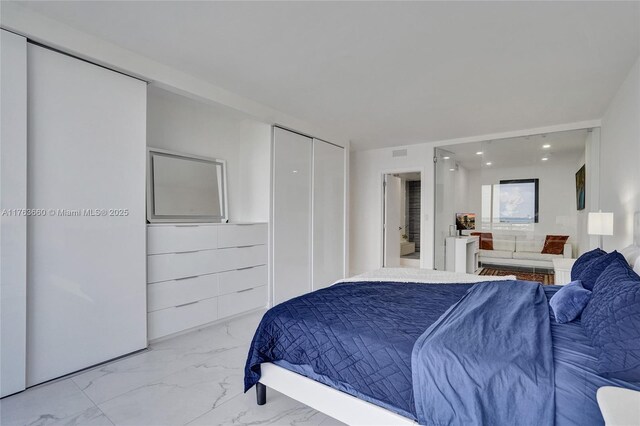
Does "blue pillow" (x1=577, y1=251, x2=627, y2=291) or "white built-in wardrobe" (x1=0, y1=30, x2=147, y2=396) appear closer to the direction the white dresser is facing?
the blue pillow

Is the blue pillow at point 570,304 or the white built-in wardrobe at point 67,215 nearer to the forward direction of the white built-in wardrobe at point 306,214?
the blue pillow

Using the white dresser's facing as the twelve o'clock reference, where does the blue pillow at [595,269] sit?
The blue pillow is roughly at 12 o'clock from the white dresser.

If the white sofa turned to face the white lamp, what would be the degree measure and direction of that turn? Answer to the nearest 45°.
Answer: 0° — it already faces it

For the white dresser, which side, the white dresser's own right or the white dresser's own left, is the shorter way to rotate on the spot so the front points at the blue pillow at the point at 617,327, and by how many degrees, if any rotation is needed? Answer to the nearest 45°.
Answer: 0° — it already faces it

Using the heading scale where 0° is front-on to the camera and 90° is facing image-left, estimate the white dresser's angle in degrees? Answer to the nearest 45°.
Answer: approximately 315°

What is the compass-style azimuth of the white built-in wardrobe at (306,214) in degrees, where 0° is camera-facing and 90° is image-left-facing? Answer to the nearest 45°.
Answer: approximately 315°

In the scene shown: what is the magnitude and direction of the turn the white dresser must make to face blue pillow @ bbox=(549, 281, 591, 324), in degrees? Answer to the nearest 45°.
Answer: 0° — it already faces it
